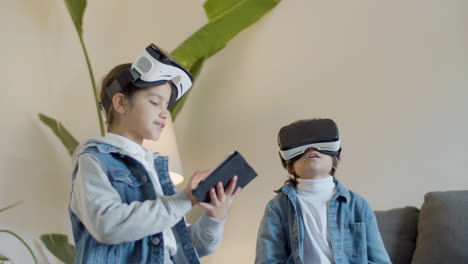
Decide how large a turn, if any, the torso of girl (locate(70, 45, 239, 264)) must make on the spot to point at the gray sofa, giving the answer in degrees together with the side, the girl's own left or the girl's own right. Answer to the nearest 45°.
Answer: approximately 90° to the girl's own left

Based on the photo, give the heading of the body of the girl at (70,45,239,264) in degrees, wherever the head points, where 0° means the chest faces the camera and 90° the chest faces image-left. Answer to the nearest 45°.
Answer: approximately 315°

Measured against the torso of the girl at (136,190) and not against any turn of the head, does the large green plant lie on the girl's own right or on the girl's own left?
on the girl's own left

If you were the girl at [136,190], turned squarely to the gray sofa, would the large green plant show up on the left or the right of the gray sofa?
left

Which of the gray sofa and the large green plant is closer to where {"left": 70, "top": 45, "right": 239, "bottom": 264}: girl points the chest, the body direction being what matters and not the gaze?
the gray sofa
